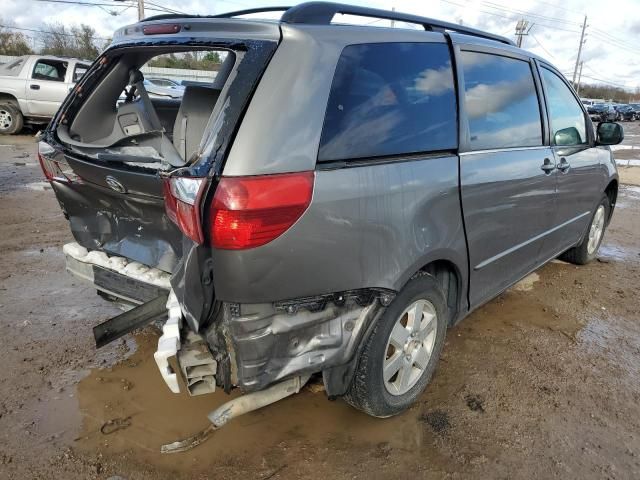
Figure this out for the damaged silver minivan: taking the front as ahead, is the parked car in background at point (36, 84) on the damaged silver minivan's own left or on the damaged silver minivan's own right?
on the damaged silver minivan's own left

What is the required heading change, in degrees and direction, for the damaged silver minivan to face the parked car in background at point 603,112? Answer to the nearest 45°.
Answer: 0° — it already faces it

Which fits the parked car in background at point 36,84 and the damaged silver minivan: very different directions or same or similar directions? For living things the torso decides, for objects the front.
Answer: same or similar directions

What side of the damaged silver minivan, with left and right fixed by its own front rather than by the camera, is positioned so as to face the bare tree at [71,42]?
left

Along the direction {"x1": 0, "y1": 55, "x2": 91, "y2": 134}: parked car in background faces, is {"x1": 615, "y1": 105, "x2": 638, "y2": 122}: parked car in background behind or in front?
in front

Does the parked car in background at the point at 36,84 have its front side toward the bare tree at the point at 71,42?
no

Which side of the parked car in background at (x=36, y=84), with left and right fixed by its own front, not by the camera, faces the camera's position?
right

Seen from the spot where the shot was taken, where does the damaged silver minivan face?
facing away from the viewer and to the right of the viewer

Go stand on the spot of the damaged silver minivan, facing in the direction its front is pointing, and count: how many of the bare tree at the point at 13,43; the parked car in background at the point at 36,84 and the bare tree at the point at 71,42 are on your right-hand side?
0

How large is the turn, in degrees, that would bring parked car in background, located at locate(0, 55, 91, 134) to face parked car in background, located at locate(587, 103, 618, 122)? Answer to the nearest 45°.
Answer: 0° — it already faces it
